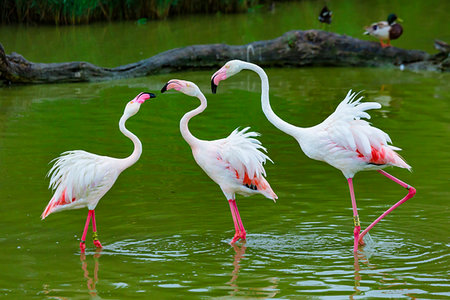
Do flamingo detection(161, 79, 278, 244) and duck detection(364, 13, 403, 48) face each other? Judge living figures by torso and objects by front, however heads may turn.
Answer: no

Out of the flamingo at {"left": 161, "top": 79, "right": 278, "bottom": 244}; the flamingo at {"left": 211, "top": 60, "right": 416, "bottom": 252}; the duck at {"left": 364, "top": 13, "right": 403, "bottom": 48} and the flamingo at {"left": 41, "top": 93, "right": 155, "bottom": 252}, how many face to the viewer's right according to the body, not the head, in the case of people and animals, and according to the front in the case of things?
2

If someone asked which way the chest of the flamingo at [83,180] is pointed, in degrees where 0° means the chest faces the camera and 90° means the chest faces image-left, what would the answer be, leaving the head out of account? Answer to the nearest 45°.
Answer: approximately 270°

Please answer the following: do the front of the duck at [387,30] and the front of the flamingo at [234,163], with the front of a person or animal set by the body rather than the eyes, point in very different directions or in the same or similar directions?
very different directions

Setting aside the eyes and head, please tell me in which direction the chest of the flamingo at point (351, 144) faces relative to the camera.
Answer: to the viewer's left

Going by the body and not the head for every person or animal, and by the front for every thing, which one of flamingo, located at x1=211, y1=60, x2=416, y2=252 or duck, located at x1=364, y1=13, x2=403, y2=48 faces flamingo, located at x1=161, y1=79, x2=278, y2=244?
flamingo, located at x1=211, y1=60, x2=416, y2=252

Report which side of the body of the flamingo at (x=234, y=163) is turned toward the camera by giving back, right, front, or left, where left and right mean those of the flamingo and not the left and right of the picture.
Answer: left

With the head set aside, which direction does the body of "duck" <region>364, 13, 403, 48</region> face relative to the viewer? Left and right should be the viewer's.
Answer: facing to the right of the viewer

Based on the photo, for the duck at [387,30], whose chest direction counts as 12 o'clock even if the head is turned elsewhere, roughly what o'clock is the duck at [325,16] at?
the duck at [325,16] is roughly at 8 o'clock from the duck at [387,30].

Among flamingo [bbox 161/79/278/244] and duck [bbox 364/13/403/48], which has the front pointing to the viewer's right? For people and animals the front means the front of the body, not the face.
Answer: the duck

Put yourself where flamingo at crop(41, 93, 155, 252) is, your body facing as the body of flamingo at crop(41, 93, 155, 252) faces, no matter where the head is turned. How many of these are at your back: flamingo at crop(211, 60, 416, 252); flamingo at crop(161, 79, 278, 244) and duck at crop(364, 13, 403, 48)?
0

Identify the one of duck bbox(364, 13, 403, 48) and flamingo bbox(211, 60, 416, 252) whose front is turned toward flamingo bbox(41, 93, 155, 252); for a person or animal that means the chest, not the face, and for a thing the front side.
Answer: flamingo bbox(211, 60, 416, 252)

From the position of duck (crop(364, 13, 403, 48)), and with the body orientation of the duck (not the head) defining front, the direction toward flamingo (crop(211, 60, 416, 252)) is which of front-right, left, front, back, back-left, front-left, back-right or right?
right

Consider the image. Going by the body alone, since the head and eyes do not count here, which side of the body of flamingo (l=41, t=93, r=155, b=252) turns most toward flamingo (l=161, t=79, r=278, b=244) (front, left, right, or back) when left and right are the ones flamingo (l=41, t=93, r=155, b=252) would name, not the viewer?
front

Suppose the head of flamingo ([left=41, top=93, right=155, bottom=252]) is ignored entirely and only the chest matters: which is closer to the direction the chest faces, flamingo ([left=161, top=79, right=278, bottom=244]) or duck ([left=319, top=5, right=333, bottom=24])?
the flamingo

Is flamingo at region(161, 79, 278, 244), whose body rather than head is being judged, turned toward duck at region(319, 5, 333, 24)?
no

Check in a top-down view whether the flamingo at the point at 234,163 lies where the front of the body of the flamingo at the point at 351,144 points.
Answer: yes

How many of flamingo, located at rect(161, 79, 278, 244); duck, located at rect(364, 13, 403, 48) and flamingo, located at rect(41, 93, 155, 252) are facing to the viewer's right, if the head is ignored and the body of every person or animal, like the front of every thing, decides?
2
